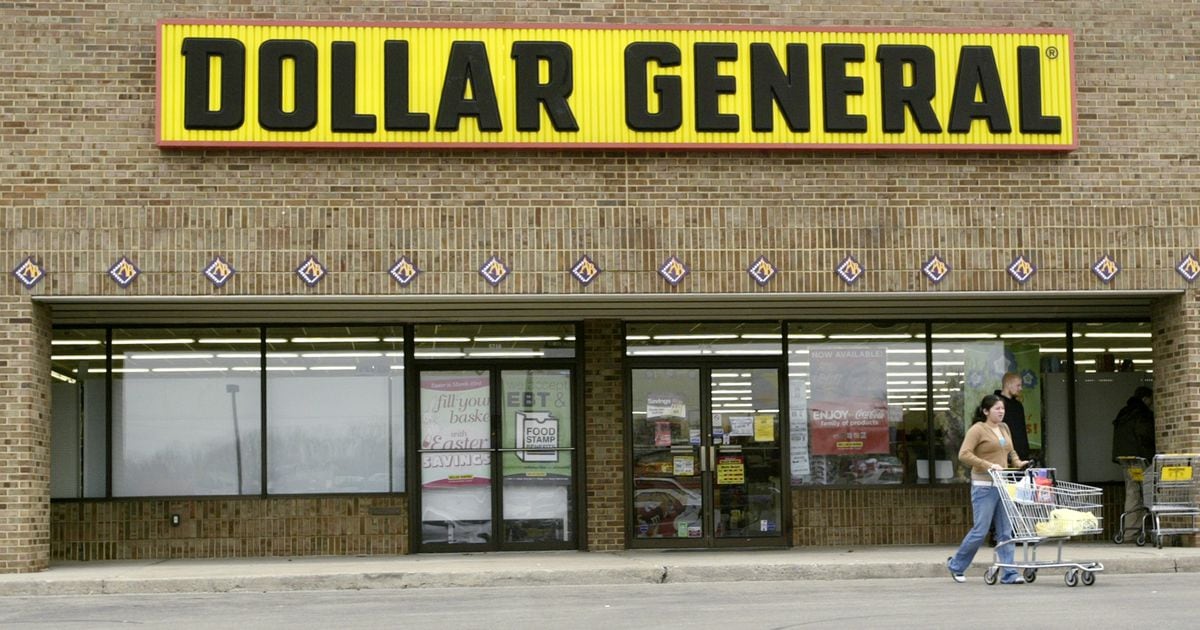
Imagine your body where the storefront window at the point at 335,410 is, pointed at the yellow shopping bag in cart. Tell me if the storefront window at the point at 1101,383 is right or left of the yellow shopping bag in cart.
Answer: left

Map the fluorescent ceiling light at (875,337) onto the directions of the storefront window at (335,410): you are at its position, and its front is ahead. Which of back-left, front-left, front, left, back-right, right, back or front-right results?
left

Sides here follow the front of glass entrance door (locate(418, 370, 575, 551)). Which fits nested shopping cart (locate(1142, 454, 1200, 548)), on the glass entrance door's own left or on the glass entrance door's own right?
on the glass entrance door's own left

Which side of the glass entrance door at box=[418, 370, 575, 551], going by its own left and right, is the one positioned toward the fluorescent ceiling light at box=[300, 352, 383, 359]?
back

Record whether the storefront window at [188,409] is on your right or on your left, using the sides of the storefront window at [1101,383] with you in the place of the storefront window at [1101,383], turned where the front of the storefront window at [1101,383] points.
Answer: on your right

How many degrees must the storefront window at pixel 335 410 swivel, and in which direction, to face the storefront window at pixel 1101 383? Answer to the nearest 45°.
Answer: approximately 90° to its left

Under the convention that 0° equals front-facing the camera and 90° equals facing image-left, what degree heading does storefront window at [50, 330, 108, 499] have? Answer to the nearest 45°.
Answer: approximately 0°

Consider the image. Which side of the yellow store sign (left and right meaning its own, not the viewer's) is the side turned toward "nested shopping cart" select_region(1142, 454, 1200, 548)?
left

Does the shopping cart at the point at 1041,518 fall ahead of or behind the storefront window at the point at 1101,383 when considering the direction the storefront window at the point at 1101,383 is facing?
ahead
